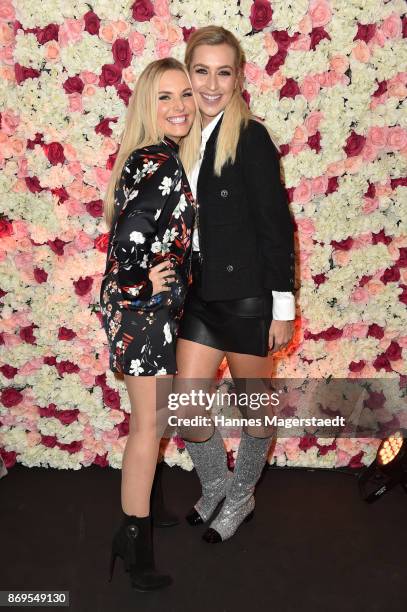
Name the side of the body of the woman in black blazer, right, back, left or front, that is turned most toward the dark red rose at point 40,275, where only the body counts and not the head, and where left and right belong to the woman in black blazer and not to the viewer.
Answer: right

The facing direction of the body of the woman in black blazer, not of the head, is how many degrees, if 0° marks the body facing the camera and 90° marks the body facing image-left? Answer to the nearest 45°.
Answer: approximately 45°

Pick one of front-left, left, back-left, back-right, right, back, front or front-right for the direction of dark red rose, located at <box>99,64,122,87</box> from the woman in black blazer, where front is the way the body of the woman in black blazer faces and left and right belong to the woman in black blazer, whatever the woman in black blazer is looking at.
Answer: right

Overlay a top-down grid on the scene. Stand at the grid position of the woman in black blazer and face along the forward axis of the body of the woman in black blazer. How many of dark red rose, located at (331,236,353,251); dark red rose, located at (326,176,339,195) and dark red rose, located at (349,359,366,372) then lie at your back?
3

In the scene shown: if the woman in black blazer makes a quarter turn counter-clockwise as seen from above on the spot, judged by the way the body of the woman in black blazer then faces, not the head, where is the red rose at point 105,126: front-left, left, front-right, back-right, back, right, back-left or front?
back

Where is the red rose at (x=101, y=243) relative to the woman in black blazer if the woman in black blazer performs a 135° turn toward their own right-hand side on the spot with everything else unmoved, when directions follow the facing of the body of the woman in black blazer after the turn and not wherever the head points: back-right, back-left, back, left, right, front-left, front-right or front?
front-left

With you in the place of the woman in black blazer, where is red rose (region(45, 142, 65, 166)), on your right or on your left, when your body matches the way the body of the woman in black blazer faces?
on your right

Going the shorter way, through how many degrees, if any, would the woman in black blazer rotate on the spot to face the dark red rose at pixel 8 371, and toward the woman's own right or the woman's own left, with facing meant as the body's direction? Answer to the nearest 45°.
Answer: approximately 90° to the woman's own right

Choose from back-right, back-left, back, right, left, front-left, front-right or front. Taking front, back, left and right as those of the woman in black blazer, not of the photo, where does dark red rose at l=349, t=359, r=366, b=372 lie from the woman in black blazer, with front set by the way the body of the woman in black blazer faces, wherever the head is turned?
back

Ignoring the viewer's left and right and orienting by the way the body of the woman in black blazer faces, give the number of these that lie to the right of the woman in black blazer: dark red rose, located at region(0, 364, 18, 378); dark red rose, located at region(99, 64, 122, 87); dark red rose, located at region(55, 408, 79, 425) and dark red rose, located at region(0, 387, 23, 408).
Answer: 4
